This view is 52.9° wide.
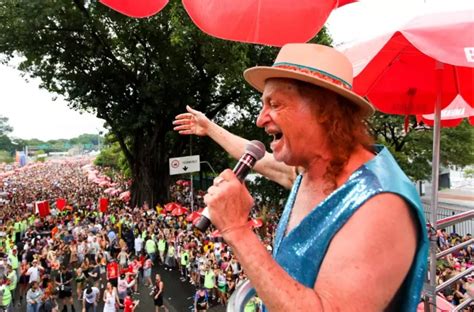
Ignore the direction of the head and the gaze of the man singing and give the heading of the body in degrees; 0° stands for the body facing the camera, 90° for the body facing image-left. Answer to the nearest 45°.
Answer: approximately 90°

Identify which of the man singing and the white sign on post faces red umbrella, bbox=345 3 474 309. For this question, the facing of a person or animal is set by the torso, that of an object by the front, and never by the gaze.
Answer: the white sign on post

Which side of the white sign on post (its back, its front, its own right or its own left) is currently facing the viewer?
front

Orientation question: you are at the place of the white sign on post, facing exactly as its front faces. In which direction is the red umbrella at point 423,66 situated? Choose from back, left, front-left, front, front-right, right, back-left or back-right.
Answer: front

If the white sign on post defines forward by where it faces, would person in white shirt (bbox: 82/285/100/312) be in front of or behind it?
in front

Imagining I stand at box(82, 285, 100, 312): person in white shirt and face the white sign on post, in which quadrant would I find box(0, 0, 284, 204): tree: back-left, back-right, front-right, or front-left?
front-left

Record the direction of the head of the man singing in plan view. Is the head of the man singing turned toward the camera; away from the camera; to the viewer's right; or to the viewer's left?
to the viewer's left

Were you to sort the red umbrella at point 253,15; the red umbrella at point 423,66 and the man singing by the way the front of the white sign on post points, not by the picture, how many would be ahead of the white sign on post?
3
